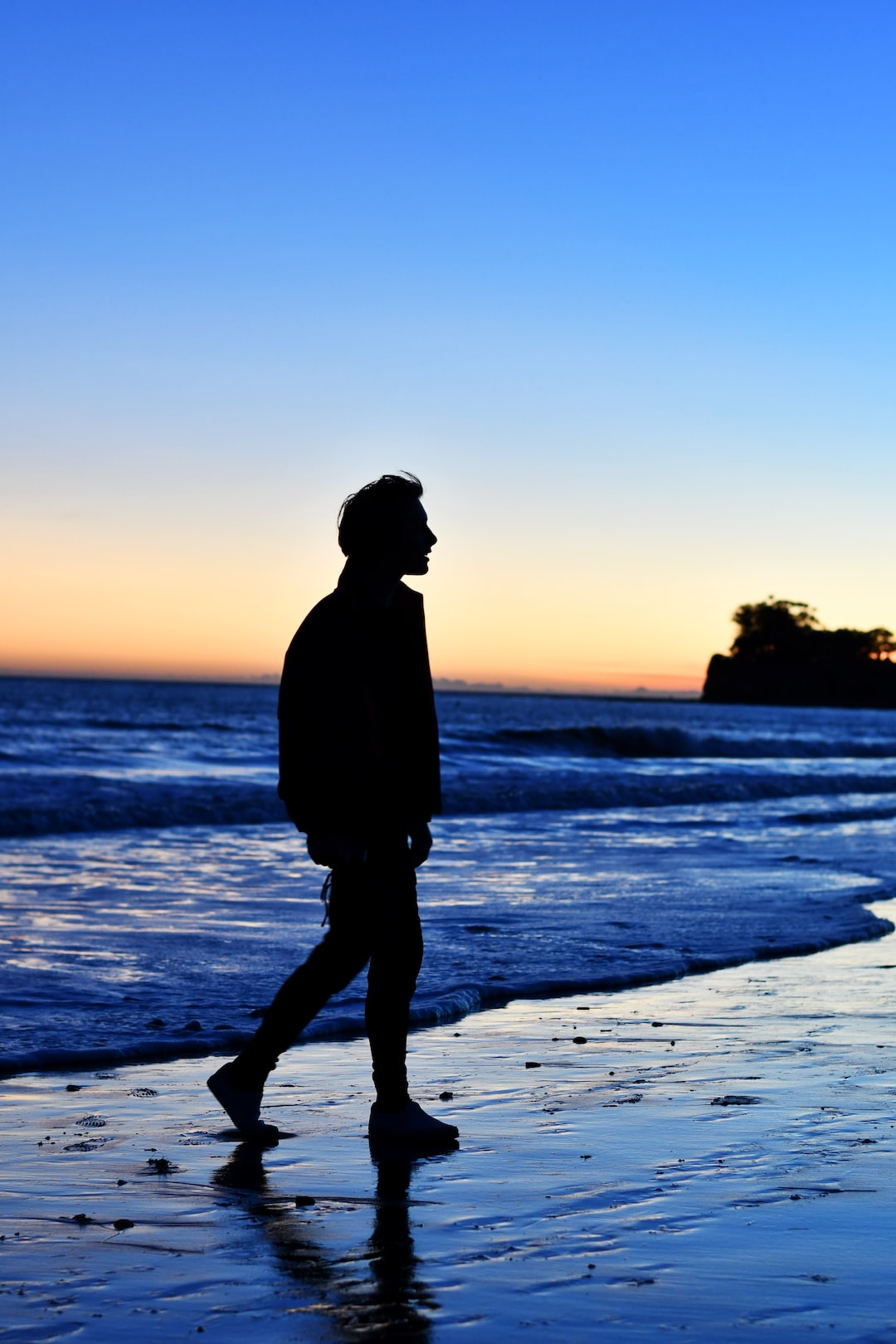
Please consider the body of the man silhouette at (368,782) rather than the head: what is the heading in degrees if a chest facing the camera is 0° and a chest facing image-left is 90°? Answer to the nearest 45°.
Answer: approximately 270°
